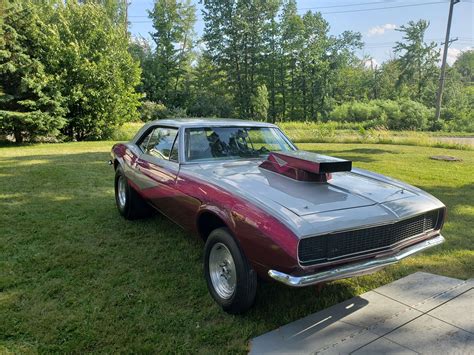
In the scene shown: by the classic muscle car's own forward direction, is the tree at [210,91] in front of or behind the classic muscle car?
behind

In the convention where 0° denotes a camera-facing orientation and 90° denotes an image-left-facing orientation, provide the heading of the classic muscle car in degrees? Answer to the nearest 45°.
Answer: approximately 315°

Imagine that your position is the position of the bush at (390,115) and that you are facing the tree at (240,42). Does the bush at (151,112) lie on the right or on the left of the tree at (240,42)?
left

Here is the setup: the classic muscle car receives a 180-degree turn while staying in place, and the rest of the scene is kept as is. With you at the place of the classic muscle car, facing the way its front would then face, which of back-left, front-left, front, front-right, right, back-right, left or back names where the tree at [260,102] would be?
front-right

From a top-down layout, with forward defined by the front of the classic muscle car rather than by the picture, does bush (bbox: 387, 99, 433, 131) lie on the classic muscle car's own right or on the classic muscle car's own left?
on the classic muscle car's own left

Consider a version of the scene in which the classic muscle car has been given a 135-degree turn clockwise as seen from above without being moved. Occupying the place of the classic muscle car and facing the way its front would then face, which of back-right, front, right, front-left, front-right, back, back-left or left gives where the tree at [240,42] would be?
right

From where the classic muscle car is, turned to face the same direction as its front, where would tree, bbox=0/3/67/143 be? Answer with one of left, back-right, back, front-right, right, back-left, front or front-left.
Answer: back

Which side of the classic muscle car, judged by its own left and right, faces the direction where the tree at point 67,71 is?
back

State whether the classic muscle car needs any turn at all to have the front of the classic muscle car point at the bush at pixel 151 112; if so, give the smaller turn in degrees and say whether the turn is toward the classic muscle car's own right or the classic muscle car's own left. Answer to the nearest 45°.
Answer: approximately 135° to the classic muscle car's own left

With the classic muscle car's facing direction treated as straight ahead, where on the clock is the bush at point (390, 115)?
The bush is roughly at 8 o'clock from the classic muscle car.
